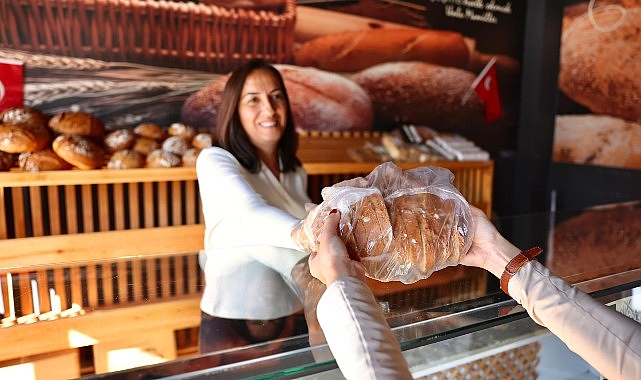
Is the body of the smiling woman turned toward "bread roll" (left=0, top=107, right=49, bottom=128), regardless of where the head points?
no

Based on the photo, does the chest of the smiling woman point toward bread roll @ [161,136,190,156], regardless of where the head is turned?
no

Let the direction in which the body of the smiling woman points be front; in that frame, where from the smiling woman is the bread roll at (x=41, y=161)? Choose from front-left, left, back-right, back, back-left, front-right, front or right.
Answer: back

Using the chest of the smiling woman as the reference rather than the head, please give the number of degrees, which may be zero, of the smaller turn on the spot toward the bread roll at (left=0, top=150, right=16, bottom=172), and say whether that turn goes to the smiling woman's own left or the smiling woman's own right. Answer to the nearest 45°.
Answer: approximately 180°

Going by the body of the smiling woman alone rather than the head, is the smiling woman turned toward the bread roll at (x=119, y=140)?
no

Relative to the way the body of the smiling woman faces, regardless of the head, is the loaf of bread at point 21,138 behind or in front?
behind

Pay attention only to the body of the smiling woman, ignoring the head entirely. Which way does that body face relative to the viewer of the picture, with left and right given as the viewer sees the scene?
facing the viewer and to the right of the viewer
